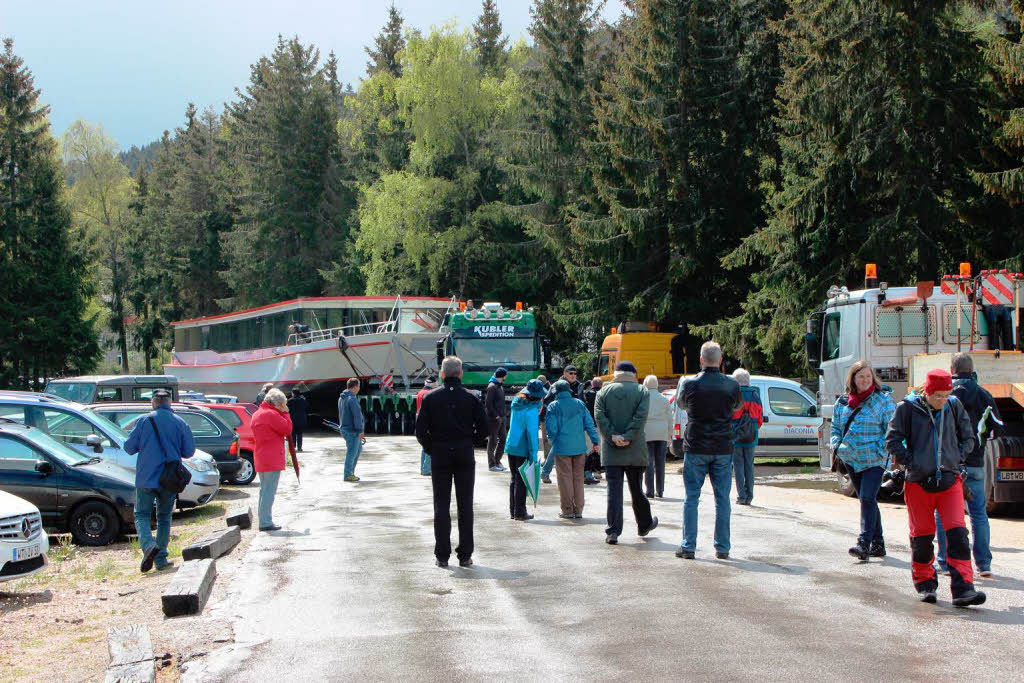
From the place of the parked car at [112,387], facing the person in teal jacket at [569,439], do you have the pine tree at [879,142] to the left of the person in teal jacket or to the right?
left

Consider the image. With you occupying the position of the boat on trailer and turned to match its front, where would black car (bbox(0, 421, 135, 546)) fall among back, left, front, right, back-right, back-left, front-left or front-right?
front-right

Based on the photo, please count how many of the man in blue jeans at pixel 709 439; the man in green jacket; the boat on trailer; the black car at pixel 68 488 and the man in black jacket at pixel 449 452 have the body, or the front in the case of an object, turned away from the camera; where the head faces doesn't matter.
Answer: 3

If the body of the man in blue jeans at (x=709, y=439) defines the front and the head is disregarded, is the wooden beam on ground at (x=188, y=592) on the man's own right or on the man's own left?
on the man's own left

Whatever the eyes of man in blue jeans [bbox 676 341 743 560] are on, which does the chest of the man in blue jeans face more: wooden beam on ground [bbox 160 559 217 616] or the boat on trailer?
the boat on trailer

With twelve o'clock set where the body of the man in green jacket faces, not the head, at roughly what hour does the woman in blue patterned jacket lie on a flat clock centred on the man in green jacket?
The woman in blue patterned jacket is roughly at 4 o'clock from the man in green jacket.

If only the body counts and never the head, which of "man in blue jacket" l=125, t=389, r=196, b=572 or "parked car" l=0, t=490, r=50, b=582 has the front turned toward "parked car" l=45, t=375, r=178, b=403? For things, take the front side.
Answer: the man in blue jacket

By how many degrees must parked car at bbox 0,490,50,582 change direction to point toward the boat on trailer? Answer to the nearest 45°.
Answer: approximately 135° to its left

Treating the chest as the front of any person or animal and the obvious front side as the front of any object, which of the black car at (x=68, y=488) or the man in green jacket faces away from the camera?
the man in green jacket

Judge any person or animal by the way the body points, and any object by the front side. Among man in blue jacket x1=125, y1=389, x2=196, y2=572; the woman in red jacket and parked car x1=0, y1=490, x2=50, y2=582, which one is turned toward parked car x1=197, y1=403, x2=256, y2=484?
the man in blue jacket

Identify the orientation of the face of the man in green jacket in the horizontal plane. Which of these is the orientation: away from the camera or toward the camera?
away from the camera

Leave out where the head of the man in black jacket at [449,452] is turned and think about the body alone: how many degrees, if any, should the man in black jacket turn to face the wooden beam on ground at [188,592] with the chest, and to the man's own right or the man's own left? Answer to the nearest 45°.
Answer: approximately 135° to the man's own left

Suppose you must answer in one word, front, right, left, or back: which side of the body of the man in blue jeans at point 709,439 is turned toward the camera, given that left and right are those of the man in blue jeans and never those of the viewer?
back

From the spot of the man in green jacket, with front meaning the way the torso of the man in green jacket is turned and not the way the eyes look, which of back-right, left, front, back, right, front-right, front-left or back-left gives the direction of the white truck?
front-right

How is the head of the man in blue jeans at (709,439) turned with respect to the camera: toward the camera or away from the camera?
away from the camera

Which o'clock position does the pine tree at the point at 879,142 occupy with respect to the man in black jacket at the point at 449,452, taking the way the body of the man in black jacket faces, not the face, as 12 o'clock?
The pine tree is roughly at 1 o'clock from the man in black jacket.
